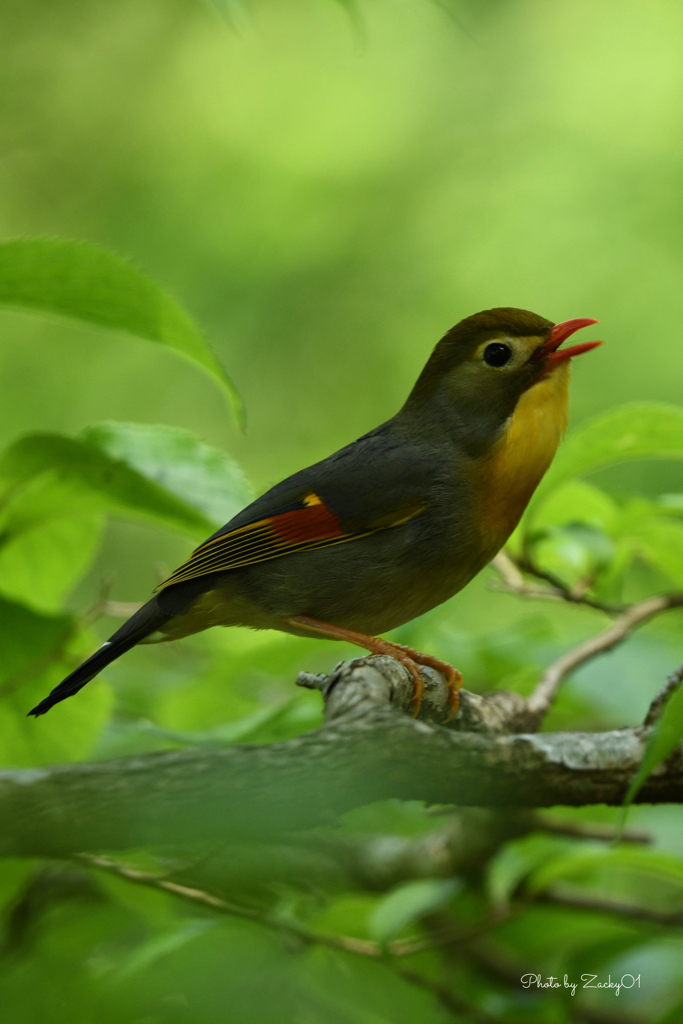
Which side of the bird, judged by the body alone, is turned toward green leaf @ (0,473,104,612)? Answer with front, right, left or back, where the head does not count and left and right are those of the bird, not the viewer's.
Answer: back

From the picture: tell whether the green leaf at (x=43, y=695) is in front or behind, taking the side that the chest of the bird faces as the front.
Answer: behind

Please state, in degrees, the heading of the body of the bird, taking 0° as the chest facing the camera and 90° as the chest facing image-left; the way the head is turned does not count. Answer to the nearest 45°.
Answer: approximately 270°
